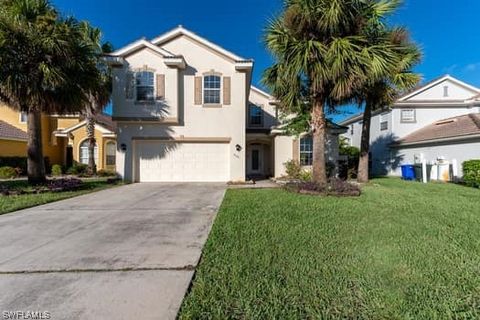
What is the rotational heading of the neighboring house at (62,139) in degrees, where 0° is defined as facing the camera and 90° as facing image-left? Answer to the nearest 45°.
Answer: approximately 0°

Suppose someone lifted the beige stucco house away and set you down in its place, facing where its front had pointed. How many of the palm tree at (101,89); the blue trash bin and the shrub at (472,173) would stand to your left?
2

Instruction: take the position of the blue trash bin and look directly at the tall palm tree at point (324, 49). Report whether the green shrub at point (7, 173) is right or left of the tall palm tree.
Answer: right

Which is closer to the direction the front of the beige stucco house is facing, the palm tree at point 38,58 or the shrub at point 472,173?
the palm tree

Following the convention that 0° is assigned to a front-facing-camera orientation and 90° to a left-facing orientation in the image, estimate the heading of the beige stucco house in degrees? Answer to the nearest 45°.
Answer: approximately 0°

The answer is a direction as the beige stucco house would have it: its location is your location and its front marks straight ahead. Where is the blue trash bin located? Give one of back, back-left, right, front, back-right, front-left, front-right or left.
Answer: left

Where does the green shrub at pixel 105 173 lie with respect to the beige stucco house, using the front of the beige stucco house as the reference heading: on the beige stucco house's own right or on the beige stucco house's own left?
on the beige stucco house's own right

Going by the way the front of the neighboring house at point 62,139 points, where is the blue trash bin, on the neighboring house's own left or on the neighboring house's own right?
on the neighboring house's own left

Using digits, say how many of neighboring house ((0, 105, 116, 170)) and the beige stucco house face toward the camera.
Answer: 2
